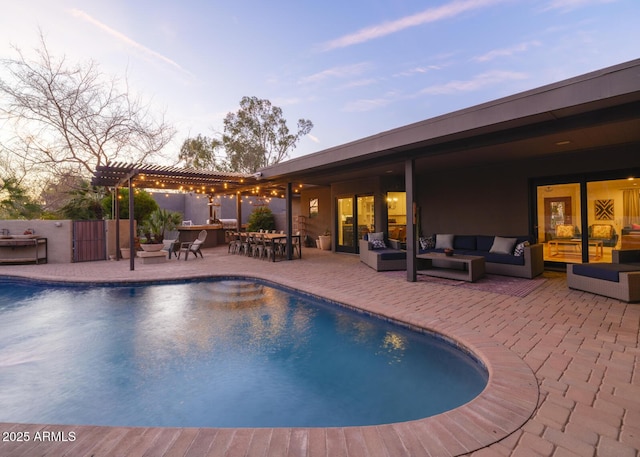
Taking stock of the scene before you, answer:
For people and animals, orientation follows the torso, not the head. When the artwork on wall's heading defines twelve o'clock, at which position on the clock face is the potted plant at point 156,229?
The potted plant is roughly at 2 o'clock from the artwork on wall.

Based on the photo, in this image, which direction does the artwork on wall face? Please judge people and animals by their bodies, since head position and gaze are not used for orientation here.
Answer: toward the camera

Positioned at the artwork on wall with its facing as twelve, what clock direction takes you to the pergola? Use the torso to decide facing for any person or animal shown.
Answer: The pergola is roughly at 2 o'clock from the artwork on wall.

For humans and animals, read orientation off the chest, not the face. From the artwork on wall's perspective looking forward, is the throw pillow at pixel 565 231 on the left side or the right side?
on its right

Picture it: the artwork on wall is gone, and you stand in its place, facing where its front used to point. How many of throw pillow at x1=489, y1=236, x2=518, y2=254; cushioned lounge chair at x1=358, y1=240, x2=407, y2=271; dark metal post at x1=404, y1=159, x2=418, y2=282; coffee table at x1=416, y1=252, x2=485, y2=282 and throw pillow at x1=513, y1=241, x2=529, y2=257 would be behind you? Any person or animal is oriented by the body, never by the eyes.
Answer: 0

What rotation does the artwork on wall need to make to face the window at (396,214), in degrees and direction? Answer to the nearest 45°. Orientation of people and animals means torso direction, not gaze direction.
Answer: approximately 90° to its right

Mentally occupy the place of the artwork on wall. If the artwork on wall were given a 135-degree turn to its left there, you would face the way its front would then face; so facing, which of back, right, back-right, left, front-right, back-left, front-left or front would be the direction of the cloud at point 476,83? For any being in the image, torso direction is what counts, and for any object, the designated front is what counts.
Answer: left

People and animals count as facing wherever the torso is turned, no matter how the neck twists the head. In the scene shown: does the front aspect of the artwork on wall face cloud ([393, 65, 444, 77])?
no

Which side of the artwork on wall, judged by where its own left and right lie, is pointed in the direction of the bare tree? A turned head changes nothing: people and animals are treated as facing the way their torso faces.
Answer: right

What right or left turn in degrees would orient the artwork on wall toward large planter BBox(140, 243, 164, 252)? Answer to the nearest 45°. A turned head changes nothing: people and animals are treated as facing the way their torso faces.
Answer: approximately 45° to its right

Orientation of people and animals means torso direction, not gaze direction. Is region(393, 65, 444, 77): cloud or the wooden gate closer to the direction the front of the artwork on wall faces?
the wooden gate

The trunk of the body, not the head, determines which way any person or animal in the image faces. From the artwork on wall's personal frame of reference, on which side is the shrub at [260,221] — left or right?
on its right

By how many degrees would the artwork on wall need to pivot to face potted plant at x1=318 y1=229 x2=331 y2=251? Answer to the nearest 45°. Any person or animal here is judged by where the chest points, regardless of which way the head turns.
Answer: approximately 90° to its right
